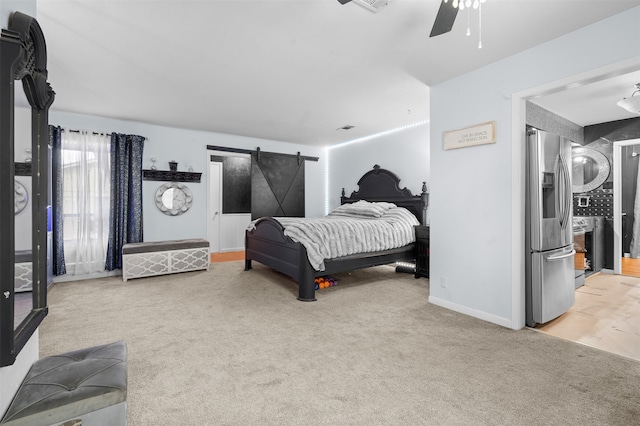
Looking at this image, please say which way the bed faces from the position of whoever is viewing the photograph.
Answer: facing the viewer and to the left of the viewer

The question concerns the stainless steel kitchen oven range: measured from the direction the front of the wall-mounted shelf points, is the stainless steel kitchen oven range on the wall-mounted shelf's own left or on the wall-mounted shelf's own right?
on the wall-mounted shelf's own left

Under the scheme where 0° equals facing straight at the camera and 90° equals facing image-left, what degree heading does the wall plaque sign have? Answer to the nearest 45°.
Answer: approximately 45°

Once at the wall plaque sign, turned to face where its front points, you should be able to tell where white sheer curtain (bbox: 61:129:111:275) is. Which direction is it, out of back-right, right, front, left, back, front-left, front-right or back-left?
front-right

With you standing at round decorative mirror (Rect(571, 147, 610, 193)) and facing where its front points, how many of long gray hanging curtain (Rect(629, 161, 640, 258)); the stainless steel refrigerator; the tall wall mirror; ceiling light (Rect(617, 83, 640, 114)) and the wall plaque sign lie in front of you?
4

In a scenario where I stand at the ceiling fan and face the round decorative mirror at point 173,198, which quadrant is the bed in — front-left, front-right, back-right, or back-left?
front-right

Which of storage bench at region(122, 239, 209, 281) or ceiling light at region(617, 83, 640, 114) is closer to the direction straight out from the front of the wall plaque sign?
the storage bench

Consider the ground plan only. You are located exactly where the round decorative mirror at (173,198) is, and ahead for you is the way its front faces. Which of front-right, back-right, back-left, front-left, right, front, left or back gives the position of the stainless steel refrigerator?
front-left

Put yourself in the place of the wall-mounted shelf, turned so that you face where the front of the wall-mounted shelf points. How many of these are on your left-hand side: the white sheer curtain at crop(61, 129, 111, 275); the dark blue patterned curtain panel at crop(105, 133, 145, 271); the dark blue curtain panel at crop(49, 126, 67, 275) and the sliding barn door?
1

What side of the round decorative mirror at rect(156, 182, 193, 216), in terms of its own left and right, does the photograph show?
front

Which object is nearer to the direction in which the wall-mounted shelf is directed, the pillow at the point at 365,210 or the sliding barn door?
the pillow

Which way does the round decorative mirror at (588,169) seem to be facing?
toward the camera

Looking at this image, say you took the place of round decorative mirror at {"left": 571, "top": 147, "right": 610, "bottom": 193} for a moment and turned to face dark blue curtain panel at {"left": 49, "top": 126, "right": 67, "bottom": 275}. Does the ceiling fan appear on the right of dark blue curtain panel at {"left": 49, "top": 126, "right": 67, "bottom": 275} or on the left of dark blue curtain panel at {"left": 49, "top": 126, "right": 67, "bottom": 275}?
left

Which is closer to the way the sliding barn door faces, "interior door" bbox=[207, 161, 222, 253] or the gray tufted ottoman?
the gray tufted ottoman

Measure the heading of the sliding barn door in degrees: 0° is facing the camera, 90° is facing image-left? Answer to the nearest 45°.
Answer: approximately 315°
